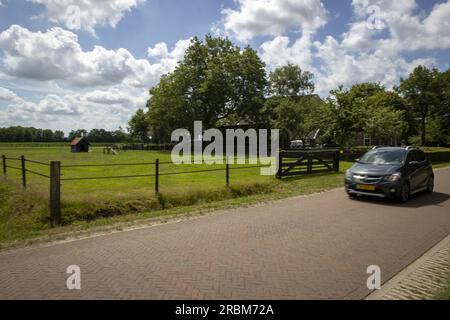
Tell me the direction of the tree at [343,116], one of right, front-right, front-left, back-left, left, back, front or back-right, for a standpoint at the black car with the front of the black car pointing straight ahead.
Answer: back-right

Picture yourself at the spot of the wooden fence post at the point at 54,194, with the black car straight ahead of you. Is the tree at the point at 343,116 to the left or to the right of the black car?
left

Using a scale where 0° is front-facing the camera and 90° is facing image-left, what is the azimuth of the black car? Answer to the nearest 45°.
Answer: approximately 45°

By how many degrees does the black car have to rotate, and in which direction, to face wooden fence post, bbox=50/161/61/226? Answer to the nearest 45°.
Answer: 0° — it already faces it

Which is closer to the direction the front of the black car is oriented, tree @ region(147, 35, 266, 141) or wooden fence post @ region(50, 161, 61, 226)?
the wooden fence post

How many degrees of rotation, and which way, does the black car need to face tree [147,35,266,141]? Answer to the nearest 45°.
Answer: approximately 90° to its right
